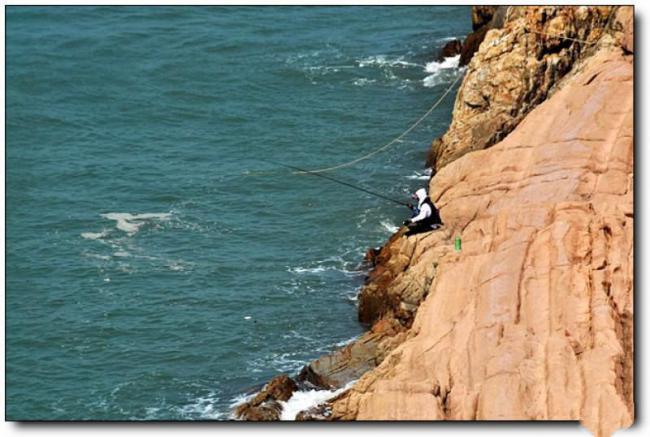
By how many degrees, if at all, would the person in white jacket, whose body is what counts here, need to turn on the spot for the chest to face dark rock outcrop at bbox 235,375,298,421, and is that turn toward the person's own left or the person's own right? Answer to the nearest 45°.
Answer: approximately 45° to the person's own left

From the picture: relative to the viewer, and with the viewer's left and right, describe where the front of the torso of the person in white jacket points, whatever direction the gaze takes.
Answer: facing to the left of the viewer
